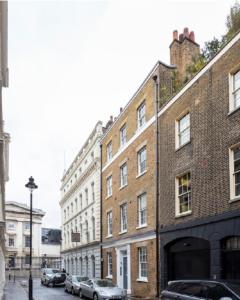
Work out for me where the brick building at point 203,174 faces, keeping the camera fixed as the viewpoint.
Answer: facing the viewer and to the left of the viewer

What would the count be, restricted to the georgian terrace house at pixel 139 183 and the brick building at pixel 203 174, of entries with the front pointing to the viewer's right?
0

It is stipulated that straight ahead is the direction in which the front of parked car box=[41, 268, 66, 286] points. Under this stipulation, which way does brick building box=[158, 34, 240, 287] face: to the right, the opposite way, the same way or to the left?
to the right

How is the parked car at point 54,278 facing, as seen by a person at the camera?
facing the viewer and to the right of the viewer

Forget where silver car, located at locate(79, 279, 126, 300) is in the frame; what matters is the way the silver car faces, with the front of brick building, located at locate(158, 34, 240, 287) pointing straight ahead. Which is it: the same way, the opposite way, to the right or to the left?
to the left

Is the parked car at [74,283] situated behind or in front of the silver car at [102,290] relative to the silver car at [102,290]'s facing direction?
behind

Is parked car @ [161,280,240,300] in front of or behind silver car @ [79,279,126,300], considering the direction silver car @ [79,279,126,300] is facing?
in front

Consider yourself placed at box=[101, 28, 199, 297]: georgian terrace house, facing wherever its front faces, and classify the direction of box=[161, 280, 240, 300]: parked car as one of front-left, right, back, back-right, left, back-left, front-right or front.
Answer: front-left

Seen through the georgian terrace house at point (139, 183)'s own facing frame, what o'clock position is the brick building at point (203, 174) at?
The brick building is roughly at 10 o'clock from the georgian terrace house.

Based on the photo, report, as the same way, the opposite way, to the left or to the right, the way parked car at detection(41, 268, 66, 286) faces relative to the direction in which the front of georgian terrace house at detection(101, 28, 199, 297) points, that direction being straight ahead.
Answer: to the left

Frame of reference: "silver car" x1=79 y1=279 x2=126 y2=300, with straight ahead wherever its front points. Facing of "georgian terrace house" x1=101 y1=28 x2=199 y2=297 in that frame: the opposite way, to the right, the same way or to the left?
to the right
